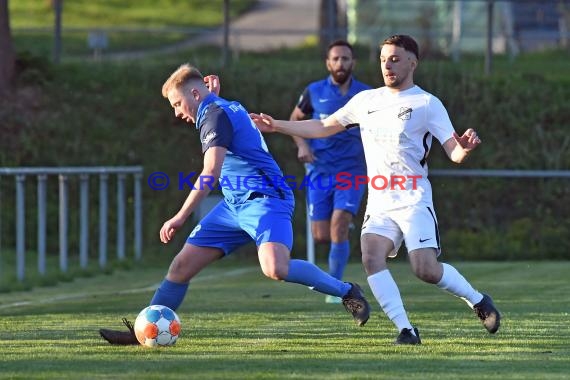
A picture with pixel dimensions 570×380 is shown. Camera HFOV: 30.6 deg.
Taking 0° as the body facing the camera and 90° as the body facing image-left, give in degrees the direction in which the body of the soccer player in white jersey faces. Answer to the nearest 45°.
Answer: approximately 45°

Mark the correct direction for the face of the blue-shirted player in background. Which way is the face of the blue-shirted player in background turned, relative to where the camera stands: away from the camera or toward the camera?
toward the camera

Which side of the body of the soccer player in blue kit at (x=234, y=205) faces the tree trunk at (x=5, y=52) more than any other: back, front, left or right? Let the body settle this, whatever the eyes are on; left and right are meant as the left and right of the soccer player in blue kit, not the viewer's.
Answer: right

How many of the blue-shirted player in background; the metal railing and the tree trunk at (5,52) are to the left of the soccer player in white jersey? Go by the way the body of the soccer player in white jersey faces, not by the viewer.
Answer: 0

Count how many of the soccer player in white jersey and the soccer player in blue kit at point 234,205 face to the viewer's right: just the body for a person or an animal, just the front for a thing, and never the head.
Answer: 0

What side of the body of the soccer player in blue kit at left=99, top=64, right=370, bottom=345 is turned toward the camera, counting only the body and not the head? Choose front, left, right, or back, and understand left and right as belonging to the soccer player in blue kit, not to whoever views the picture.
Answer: left

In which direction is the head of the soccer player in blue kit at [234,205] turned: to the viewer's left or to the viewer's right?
to the viewer's left

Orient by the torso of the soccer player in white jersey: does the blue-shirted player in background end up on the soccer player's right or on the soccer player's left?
on the soccer player's right

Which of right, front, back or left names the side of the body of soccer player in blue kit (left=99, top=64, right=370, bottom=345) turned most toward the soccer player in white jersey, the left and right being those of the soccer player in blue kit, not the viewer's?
back

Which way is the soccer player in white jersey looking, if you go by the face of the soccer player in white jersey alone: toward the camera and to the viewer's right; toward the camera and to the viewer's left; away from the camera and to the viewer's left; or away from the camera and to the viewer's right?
toward the camera and to the viewer's left

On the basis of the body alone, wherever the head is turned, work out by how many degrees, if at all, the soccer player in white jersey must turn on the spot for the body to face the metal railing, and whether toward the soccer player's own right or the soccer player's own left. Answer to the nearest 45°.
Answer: approximately 90° to the soccer player's own right
